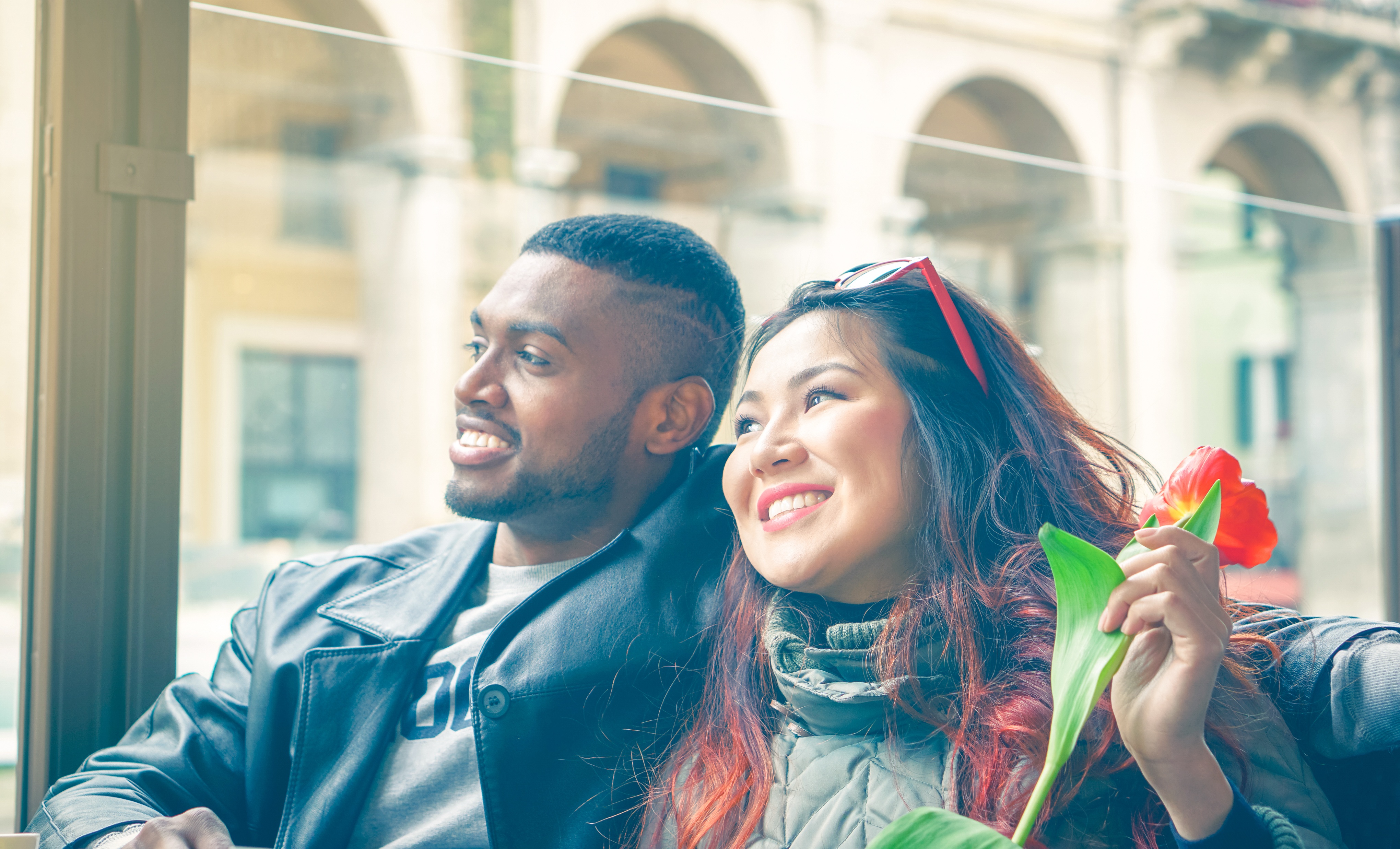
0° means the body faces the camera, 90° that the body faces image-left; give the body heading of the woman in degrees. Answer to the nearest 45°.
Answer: approximately 45°

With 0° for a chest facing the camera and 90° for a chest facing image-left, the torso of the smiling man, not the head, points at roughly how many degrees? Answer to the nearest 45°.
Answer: approximately 45°

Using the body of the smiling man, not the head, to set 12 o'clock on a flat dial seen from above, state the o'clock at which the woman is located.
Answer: The woman is roughly at 9 o'clock from the smiling man.

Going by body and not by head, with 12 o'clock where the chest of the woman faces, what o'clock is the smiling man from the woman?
The smiling man is roughly at 2 o'clock from the woman.
